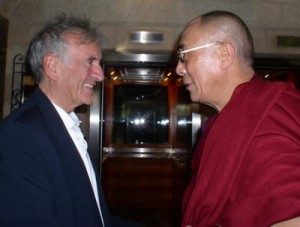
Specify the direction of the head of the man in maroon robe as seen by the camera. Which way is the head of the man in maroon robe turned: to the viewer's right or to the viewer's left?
to the viewer's left

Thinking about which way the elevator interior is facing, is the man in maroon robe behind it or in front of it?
in front

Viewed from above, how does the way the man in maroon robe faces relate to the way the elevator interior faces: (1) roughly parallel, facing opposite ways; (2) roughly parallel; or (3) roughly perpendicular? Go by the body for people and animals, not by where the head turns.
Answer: roughly perpendicular

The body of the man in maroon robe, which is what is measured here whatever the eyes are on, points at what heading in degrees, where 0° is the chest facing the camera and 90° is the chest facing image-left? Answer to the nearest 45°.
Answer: approximately 90°

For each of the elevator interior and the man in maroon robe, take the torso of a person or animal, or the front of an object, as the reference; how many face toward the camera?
1

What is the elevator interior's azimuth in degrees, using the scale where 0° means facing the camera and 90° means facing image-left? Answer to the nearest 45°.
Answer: approximately 0°

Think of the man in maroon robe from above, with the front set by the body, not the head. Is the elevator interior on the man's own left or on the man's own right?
on the man's own right
